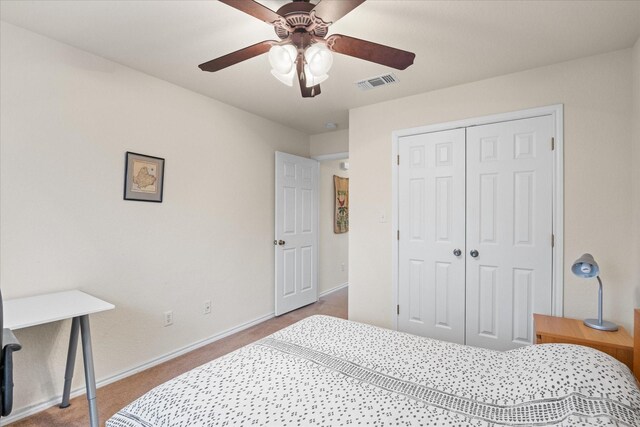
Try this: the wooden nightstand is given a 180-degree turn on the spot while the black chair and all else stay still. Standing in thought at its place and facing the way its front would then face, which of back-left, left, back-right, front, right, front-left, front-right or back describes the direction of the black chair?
back-right

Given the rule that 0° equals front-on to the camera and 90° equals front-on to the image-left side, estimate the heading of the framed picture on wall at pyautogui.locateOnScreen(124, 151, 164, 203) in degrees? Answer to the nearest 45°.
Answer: approximately 315°

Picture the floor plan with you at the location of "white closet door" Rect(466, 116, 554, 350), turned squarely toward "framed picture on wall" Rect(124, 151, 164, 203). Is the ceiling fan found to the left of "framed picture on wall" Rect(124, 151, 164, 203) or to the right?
left

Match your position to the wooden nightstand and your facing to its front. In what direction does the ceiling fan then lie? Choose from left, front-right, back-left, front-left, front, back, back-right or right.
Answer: front-left

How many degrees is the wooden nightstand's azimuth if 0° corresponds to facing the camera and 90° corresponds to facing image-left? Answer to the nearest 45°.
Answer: approximately 90°

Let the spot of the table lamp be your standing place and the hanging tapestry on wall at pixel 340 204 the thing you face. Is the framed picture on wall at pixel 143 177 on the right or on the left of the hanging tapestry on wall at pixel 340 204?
left

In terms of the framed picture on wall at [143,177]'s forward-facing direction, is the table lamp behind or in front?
in front

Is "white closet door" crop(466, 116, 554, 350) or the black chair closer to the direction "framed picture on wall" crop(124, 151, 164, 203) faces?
the white closet door

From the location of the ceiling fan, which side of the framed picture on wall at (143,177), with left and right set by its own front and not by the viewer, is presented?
front

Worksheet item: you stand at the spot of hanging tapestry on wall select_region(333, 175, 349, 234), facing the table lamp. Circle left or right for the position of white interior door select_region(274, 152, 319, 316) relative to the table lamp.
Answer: right
